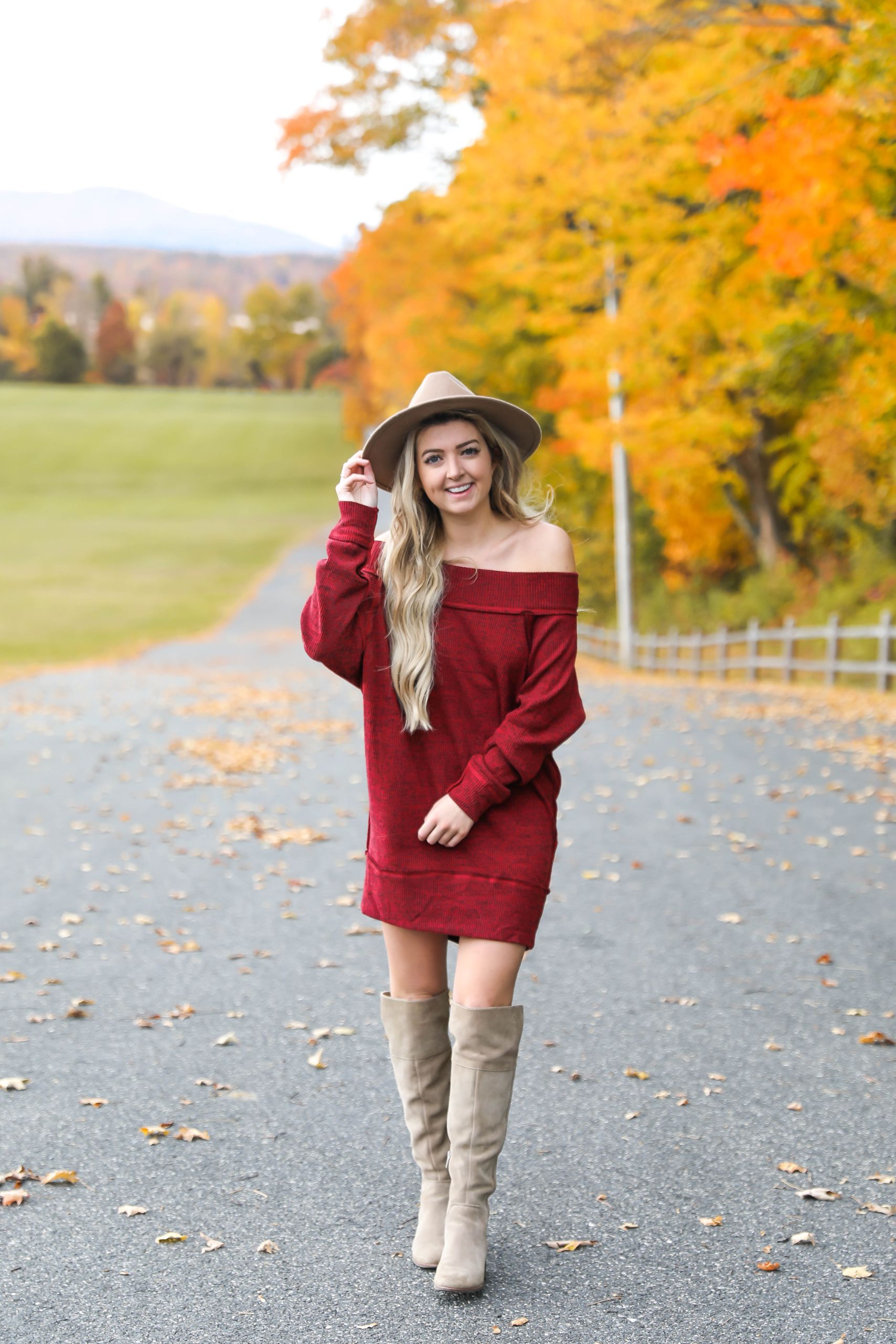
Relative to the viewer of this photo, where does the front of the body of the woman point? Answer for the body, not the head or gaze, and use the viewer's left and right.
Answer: facing the viewer

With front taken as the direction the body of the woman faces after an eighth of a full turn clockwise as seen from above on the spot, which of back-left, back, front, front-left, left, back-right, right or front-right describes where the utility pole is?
back-right

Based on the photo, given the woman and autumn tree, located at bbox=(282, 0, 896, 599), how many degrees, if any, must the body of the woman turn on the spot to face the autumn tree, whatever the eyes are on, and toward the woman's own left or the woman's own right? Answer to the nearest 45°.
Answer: approximately 180°

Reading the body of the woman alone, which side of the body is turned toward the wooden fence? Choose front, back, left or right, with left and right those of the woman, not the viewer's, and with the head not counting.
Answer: back

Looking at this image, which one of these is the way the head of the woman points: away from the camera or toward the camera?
toward the camera
